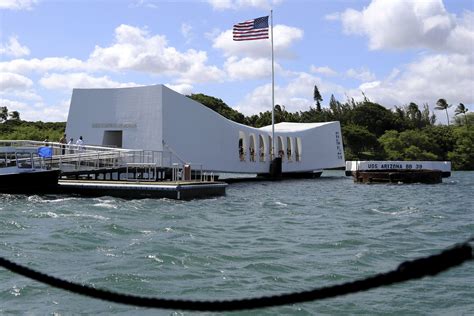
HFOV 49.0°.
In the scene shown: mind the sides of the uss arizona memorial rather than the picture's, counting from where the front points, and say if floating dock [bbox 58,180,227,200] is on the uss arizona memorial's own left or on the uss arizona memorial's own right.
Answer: on the uss arizona memorial's own left

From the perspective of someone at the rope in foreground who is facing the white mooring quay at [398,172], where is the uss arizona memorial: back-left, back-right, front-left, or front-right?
front-left

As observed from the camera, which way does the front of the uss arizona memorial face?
facing the viewer and to the left of the viewer

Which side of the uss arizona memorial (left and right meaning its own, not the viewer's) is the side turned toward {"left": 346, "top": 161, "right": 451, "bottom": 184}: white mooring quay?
back

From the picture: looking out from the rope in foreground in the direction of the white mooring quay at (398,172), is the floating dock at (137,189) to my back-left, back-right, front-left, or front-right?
front-left

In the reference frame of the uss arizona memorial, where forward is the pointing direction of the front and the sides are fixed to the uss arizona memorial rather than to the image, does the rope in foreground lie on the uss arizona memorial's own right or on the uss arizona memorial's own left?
on the uss arizona memorial's own left

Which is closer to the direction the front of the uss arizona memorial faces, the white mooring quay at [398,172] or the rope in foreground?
the rope in foreground

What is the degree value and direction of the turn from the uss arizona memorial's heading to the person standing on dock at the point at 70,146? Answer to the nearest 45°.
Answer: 0° — it already faces them
